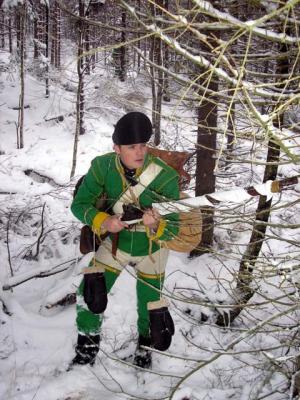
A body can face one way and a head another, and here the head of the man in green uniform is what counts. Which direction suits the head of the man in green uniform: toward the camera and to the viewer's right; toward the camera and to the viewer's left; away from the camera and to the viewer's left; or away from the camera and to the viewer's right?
toward the camera and to the viewer's right

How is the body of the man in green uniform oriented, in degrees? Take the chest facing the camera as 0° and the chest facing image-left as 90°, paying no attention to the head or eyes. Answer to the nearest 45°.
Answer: approximately 0°

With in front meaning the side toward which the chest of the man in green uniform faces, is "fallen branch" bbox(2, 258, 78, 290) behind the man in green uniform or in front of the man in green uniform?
behind

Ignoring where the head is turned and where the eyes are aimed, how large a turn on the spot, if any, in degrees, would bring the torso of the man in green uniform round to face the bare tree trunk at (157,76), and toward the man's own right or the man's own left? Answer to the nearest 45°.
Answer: approximately 180°
